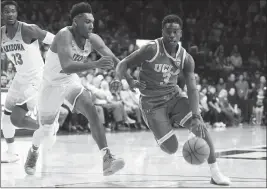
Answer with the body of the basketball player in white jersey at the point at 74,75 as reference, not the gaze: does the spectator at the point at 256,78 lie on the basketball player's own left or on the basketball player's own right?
on the basketball player's own left

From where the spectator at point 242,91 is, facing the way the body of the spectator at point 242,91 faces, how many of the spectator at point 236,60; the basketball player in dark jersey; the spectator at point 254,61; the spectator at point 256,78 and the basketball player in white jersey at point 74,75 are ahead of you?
2

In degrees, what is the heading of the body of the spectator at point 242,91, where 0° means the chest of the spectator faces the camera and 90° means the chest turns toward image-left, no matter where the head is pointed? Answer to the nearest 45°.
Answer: approximately 0°

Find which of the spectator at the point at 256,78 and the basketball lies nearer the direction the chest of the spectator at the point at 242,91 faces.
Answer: the basketball

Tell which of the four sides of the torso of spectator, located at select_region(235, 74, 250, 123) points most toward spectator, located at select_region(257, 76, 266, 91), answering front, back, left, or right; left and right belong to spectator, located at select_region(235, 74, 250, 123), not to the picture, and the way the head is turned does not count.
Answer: left

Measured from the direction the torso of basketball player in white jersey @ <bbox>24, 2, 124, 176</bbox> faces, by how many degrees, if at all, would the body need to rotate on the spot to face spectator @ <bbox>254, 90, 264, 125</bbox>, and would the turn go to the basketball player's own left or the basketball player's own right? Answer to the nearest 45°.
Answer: approximately 90° to the basketball player's own left

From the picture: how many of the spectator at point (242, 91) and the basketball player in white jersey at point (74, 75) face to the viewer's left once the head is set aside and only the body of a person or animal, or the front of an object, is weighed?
0

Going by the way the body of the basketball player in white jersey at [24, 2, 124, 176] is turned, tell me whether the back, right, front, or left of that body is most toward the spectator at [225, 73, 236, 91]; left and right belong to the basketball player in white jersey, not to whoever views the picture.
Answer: left

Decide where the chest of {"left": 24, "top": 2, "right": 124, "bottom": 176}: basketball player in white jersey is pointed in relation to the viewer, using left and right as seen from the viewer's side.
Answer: facing the viewer and to the right of the viewer

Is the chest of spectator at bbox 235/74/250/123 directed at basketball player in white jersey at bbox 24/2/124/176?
yes

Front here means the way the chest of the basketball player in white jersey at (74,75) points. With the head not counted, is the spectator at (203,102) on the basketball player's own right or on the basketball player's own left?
on the basketball player's own left

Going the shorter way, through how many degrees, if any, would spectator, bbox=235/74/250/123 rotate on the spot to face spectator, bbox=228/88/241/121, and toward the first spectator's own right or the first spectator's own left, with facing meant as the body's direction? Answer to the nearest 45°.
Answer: approximately 45° to the first spectator's own right

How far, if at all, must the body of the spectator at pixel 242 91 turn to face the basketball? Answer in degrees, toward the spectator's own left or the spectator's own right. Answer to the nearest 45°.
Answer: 0° — they already face it
